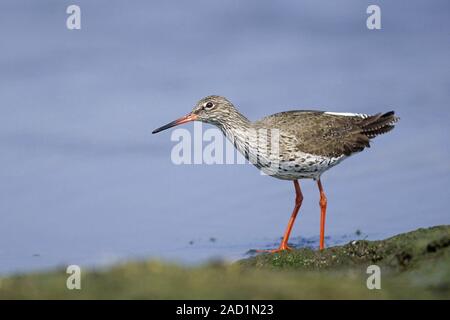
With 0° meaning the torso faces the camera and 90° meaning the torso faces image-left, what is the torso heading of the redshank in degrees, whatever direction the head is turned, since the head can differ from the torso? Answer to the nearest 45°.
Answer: approximately 90°
